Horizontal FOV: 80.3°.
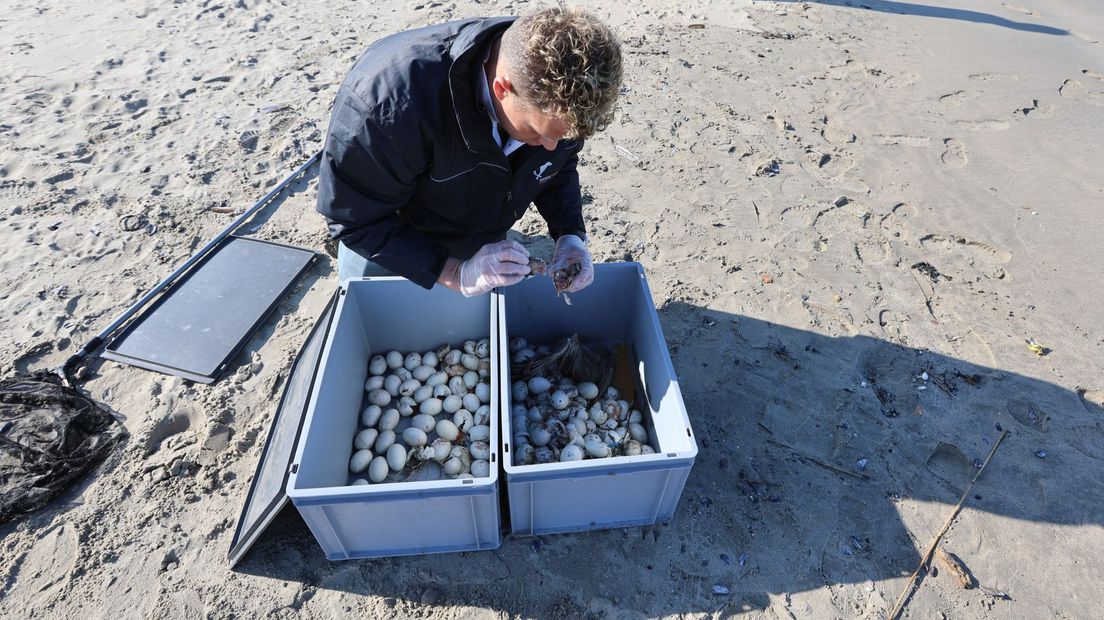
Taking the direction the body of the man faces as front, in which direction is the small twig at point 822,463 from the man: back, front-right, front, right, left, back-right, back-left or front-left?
front-left

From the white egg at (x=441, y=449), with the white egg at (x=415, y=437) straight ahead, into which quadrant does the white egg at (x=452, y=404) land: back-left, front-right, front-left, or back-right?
front-right

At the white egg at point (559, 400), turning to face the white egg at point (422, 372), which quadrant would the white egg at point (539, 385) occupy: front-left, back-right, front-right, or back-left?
front-right

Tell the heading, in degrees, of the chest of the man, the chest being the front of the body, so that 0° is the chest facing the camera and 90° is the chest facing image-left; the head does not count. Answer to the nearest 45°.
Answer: approximately 315°
